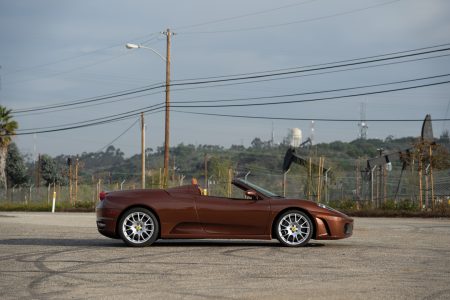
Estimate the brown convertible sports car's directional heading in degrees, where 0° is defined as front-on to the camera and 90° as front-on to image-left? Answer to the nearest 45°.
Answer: approximately 270°
